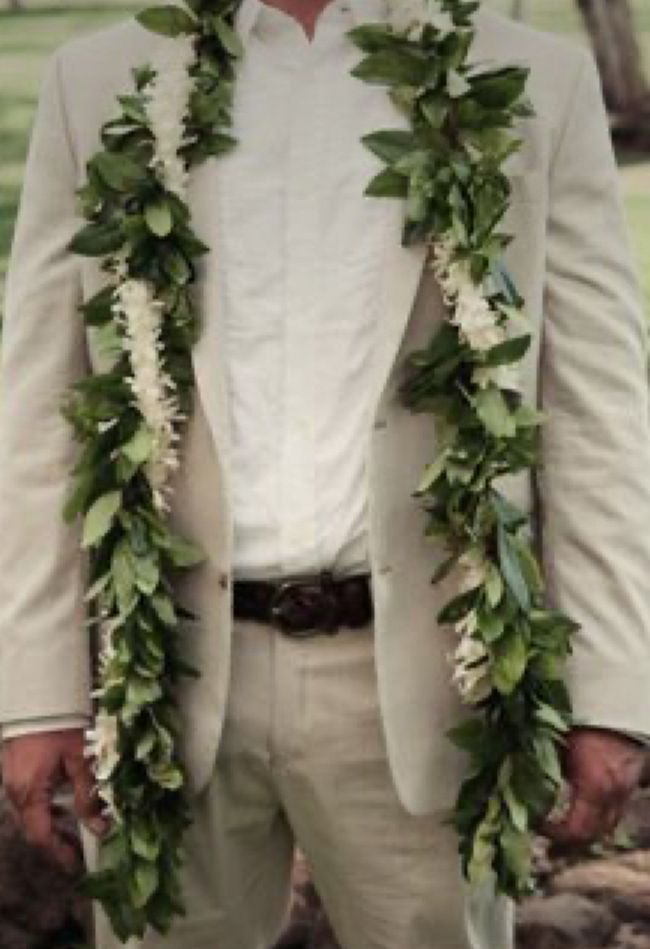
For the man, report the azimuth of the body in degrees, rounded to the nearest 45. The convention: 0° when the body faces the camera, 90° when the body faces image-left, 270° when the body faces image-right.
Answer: approximately 0°
